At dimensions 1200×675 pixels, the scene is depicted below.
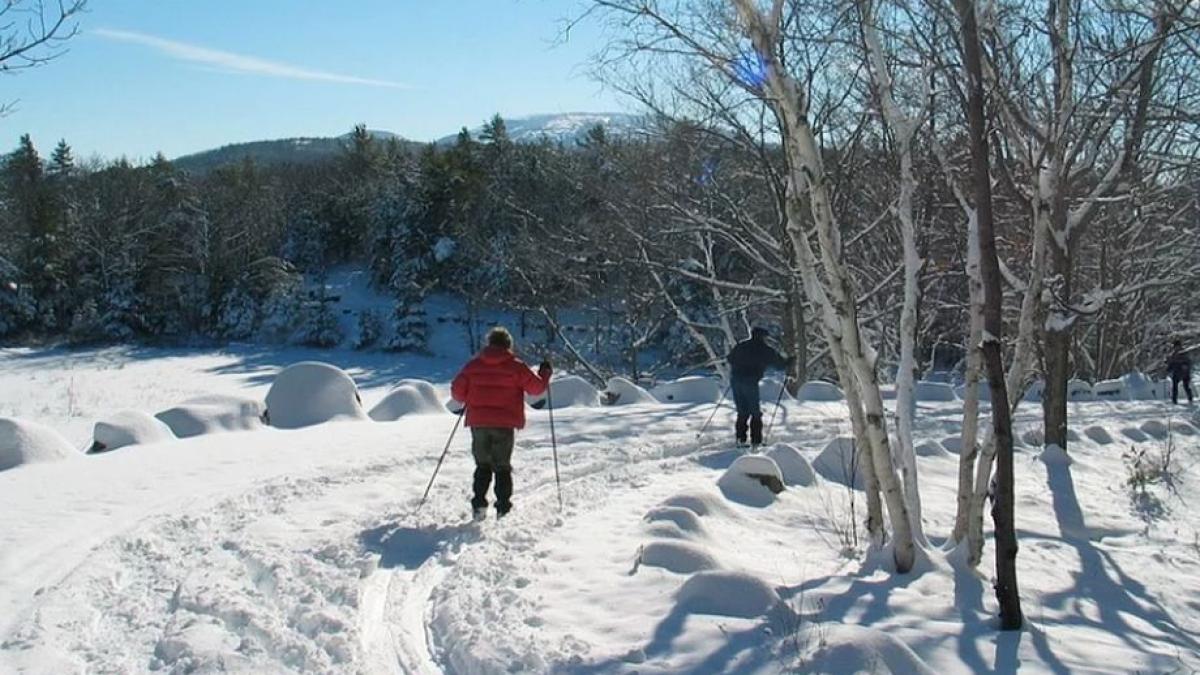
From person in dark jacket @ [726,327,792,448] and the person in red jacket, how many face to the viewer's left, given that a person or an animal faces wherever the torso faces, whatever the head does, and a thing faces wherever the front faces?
0

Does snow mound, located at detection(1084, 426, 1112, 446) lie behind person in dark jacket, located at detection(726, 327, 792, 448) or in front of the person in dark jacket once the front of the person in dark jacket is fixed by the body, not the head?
in front

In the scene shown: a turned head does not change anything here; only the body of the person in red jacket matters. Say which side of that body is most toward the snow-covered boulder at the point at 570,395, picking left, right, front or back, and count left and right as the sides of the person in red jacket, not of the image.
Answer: front

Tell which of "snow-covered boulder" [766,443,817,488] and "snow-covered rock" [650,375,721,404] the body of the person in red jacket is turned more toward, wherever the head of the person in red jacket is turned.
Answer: the snow-covered rock

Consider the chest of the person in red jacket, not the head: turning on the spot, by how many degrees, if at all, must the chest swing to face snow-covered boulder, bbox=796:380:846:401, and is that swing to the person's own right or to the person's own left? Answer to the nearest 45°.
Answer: approximately 45° to the person's own right

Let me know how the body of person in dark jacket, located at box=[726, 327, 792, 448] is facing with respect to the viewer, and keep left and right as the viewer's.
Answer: facing away from the viewer and to the right of the viewer

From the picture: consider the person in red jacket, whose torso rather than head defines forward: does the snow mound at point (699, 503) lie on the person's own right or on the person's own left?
on the person's own right

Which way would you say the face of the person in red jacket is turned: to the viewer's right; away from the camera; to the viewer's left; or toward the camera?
away from the camera

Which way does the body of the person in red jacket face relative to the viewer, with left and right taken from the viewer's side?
facing away from the viewer

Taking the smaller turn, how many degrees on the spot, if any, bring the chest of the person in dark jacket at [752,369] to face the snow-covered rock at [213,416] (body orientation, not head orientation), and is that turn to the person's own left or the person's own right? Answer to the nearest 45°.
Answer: approximately 135° to the person's own left

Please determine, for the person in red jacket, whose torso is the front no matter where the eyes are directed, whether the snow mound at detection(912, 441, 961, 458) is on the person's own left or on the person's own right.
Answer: on the person's own right
